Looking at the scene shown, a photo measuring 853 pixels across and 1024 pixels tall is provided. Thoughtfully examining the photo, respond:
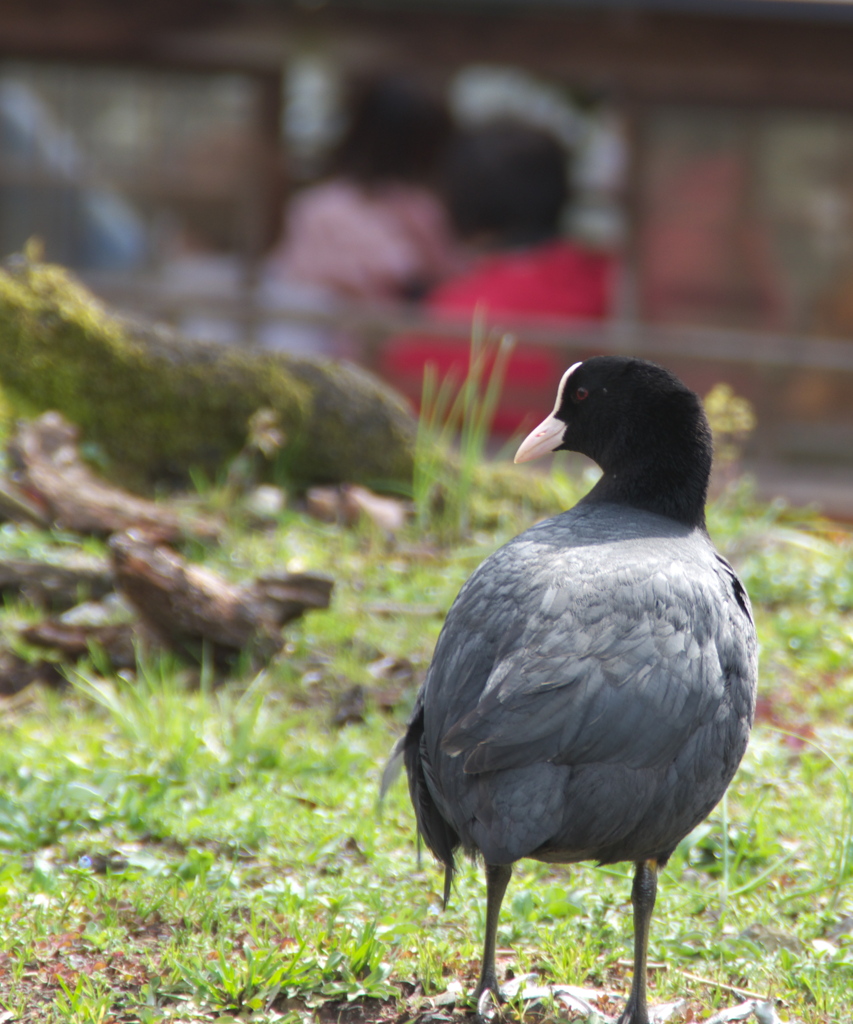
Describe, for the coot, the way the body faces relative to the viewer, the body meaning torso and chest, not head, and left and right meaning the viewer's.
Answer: facing away from the viewer and to the right of the viewer

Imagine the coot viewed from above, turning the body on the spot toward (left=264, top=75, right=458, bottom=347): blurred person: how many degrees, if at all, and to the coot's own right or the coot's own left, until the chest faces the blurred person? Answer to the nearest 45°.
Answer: approximately 45° to the coot's own left

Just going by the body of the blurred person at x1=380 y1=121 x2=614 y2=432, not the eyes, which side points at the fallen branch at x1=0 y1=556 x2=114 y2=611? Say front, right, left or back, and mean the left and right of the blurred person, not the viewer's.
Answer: back

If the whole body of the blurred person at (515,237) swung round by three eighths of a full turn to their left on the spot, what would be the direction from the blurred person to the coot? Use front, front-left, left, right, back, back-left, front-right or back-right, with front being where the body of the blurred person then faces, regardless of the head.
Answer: front-left

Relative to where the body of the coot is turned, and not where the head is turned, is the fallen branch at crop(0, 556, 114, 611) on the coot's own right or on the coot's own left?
on the coot's own left

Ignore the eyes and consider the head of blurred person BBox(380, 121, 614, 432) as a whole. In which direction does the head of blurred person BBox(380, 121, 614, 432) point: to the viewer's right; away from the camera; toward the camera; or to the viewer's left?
away from the camera

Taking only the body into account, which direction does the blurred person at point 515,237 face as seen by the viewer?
away from the camera

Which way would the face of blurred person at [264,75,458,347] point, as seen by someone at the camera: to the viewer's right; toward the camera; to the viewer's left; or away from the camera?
away from the camera

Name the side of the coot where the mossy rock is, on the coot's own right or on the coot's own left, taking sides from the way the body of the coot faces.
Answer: on the coot's own left

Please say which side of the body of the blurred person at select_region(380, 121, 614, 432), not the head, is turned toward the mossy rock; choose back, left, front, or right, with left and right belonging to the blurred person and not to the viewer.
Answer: back
